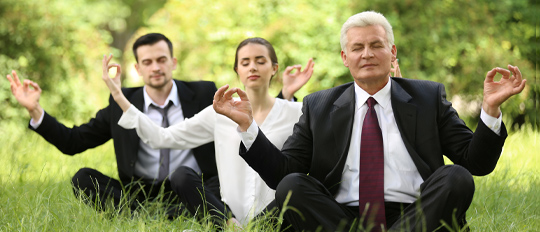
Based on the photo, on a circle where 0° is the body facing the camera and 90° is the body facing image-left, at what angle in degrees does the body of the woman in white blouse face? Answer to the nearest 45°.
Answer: approximately 0°
